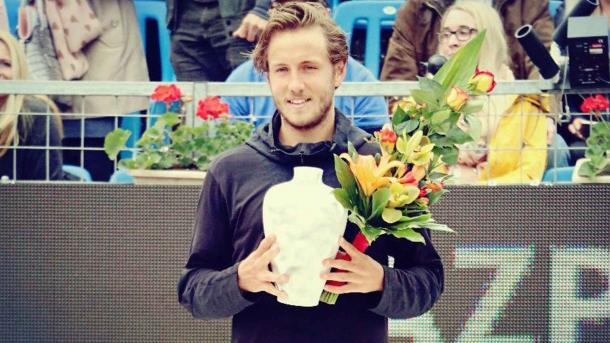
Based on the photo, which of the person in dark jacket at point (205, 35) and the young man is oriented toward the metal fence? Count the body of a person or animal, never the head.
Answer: the person in dark jacket

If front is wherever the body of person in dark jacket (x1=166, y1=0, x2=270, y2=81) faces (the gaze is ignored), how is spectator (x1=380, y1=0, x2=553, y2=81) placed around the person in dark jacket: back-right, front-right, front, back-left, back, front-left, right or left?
left

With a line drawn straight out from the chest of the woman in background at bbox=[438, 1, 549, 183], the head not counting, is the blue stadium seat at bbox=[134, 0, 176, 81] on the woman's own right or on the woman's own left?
on the woman's own right

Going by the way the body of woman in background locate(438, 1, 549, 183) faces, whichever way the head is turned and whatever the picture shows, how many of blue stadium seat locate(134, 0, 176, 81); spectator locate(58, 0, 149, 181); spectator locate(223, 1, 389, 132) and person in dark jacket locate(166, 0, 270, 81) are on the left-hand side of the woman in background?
0

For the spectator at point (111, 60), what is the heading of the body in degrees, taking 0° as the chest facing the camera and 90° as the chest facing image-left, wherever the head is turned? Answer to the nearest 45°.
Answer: approximately 45°

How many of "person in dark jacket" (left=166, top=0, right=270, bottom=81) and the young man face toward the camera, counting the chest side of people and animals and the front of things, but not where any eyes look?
2

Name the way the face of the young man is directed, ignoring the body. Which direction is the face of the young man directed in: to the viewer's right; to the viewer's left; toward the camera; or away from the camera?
toward the camera

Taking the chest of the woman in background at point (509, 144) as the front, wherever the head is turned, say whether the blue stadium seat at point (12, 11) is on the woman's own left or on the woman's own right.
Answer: on the woman's own right

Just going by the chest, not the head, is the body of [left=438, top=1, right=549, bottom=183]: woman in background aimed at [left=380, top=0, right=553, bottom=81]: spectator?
no

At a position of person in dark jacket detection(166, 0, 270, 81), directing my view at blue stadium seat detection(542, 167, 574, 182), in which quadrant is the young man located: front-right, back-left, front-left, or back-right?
front-right

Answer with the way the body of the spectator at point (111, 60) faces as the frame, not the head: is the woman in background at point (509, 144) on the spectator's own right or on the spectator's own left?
on the spectator's own left

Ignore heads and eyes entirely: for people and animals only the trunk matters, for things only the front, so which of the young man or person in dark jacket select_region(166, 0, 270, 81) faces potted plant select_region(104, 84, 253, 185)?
the person in dark jacket

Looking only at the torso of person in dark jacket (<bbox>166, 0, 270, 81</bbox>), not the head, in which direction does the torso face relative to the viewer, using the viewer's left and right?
facing the viewer

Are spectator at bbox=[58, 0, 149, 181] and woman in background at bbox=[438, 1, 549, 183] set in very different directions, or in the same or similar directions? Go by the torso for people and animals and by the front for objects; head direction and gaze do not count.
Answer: same or similar directions

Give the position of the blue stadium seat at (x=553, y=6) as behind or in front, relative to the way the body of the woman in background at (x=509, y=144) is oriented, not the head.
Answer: behind

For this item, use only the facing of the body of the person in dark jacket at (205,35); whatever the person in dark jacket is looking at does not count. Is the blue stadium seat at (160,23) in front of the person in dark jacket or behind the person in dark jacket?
behind

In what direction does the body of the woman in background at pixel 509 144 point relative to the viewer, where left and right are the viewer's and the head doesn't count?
facing the viewer and to the left of the viewer

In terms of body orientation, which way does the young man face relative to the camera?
toward the camera
